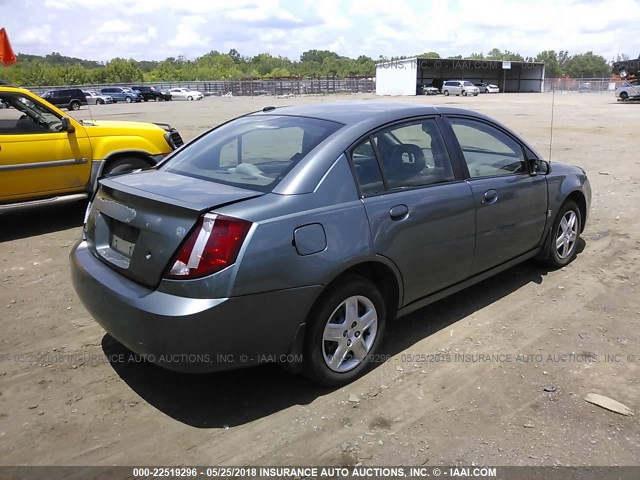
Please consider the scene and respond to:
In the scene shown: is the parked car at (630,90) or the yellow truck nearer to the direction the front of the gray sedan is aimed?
the parked car

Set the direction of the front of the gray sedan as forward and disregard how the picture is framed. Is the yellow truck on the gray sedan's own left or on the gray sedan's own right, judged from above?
on the gray sedan's own left

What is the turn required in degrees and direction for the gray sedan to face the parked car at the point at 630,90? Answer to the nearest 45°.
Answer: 0° — it already faces it

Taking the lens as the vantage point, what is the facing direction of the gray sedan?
facing away from the viewer and to the right of the viewer

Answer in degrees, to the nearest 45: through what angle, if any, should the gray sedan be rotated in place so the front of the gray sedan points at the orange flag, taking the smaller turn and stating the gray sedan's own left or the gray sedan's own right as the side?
approximately 90° to the gray sedan's own left

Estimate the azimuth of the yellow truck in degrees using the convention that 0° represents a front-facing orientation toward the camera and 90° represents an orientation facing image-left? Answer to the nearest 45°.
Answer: approximately 270°

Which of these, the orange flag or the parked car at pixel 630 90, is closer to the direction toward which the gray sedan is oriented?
the parked car
